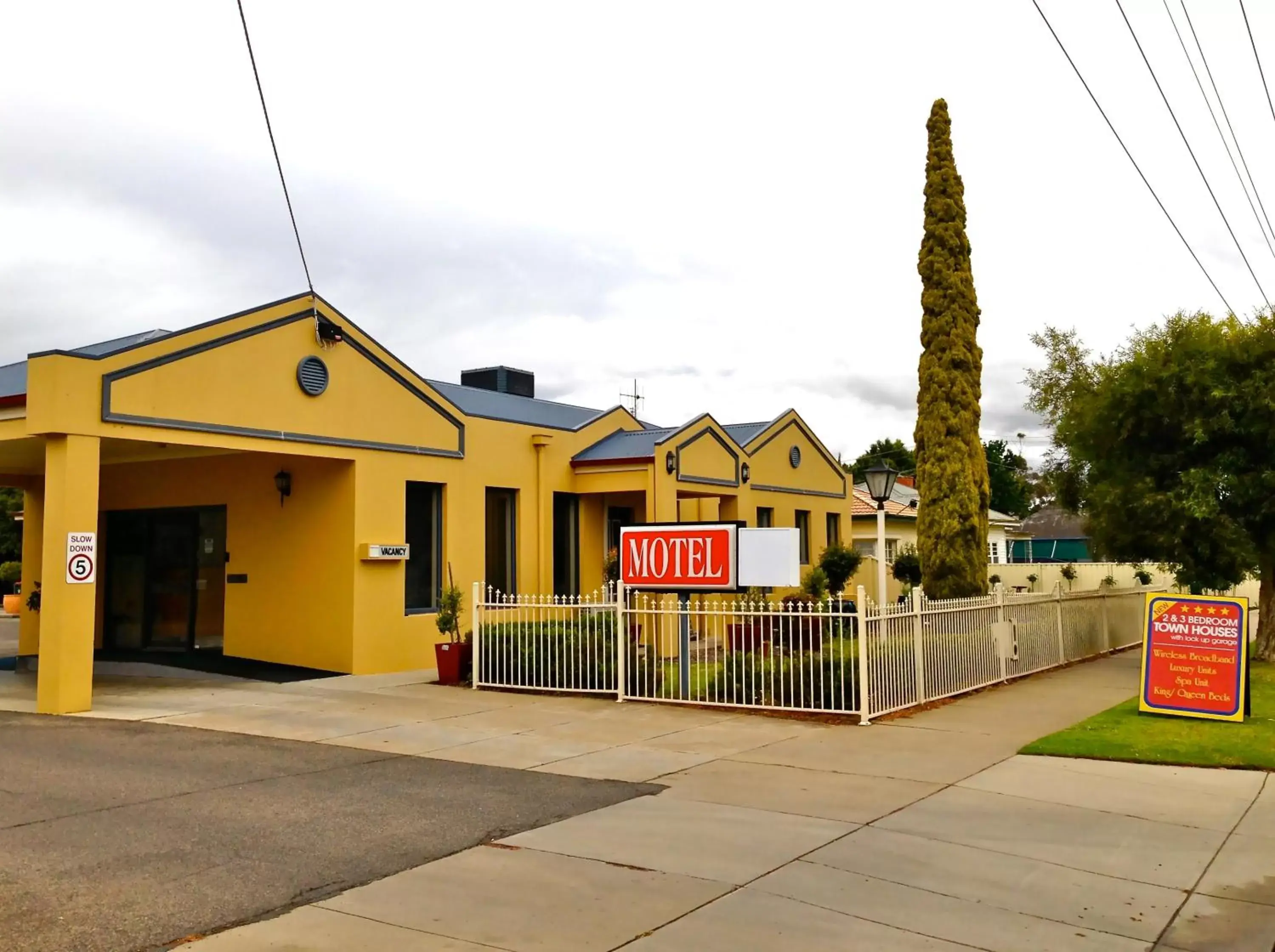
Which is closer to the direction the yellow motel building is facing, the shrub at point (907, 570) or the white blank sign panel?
the white blank sign panel

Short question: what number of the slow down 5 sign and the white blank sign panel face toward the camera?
2

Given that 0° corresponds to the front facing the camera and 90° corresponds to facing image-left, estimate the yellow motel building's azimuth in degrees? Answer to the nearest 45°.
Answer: approximately 315°

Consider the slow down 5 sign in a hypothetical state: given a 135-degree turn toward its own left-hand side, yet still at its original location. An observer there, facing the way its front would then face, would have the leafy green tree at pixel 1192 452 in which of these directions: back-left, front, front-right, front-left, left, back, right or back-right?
front-right

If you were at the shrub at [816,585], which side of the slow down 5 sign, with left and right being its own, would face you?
left

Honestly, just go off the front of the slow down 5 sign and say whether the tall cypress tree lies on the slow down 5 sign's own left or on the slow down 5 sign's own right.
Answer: on the slow down 5 sign's own left

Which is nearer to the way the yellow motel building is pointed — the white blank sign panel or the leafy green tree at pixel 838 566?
the white blank sign panel

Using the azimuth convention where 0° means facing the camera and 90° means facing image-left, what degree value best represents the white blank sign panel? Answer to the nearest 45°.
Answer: approximately 0°

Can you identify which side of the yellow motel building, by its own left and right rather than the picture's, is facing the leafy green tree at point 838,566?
left

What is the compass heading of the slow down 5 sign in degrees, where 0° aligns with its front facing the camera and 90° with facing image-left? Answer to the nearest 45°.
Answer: approximately 0°

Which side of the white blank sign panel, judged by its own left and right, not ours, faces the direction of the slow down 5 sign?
right
